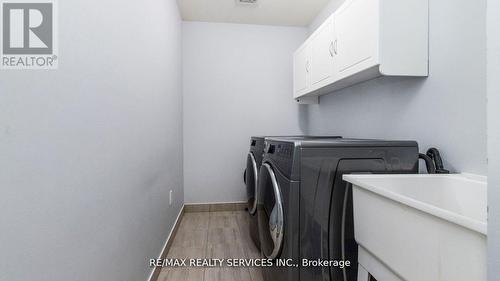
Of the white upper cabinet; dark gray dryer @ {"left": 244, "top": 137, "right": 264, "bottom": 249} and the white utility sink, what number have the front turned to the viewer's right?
0

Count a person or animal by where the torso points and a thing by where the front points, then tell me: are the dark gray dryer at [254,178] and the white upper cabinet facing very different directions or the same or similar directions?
same or similar directions

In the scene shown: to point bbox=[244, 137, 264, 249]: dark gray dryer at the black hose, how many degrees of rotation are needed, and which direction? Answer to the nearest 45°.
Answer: approximately 135° to its left

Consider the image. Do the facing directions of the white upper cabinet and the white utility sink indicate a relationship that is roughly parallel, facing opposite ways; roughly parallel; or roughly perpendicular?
roughly parallel

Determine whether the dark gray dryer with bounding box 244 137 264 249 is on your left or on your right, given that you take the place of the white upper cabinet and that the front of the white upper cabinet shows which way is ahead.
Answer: on your right

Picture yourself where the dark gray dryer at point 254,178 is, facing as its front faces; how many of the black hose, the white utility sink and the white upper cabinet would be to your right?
0

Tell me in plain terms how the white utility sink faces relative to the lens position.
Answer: facing the viewer and to the left of the viewer

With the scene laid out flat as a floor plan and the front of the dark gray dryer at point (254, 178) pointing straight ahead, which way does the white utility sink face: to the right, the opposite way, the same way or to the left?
the same way

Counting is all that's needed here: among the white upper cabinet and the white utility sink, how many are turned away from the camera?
0

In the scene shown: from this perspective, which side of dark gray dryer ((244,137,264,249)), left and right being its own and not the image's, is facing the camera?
left

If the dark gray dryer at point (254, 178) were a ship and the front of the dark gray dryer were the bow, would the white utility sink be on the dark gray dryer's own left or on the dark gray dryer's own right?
on the dark gray dryer's own left

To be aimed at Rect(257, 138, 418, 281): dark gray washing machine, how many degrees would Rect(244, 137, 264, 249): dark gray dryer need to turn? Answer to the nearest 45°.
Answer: approximately 90° to its left

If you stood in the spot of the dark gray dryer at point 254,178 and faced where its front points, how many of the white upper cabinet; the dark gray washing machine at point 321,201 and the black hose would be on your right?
0

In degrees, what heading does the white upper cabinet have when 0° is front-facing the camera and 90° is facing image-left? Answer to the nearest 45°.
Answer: approximately 45°
